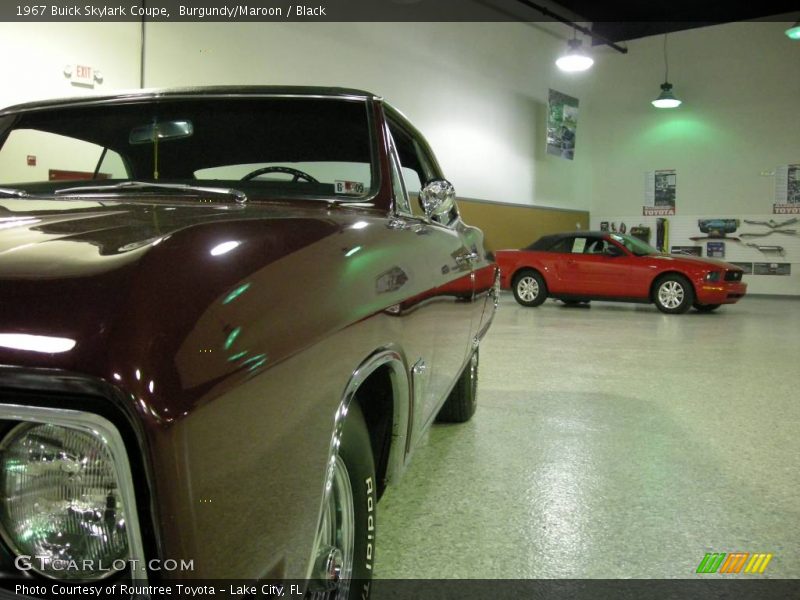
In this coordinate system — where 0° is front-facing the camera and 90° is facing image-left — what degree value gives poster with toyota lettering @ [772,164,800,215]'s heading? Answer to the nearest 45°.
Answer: approximately 0°

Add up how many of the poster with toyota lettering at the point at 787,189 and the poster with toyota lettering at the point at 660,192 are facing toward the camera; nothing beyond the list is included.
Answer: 2

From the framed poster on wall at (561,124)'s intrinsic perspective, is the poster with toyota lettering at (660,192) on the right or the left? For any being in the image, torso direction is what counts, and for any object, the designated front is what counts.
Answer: on its left

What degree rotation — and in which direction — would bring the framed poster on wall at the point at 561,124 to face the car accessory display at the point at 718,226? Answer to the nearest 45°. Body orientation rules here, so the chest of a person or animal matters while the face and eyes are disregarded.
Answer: approximately 45° to its left

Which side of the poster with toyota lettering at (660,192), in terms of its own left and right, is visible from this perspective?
front

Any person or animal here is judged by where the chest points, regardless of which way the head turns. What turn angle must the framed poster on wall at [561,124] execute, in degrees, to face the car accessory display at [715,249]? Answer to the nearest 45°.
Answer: approximately 45° to its left

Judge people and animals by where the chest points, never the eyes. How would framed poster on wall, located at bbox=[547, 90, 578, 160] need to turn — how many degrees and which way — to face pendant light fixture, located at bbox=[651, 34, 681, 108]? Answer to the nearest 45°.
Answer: approximately 45° to its left

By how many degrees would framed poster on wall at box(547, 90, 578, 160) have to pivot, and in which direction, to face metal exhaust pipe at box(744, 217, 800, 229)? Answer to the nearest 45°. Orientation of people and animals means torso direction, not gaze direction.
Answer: approximately 45° to its left

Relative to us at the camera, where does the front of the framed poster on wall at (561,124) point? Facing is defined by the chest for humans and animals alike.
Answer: facing the viewer and to the right of the viewer

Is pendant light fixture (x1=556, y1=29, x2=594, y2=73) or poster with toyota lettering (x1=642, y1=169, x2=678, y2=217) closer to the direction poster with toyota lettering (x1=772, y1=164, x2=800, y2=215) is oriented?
the pendant light fixture
